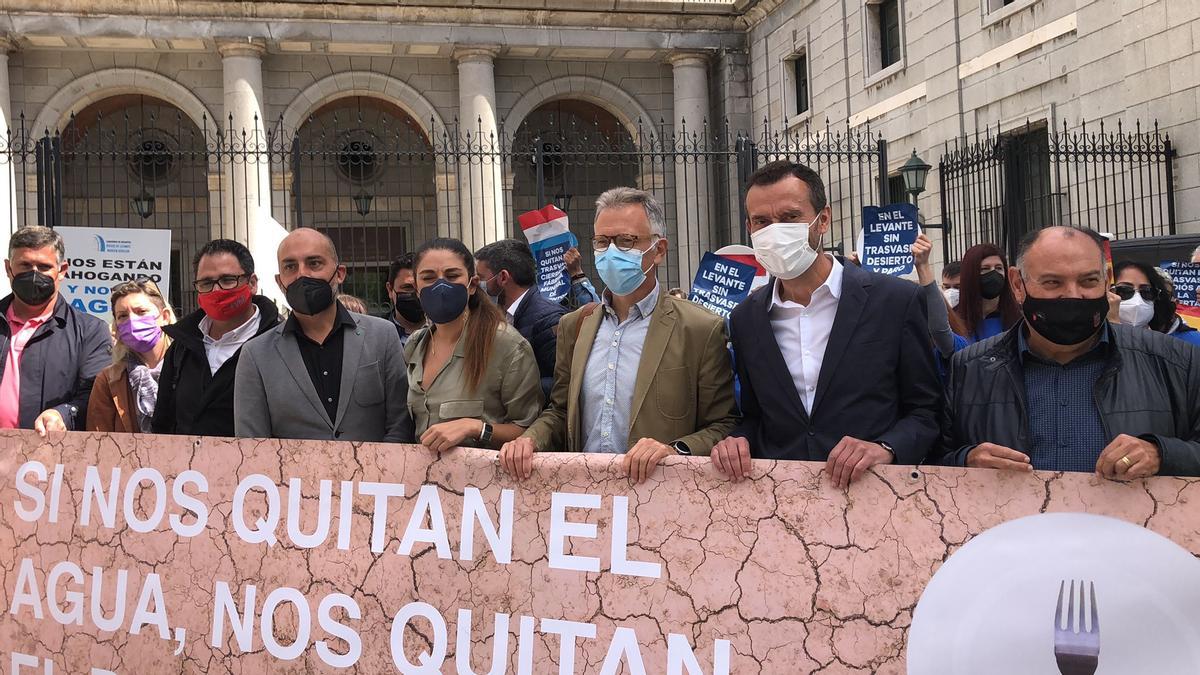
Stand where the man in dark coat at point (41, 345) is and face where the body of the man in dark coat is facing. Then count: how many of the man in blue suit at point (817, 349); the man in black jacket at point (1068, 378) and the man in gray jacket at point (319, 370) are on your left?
3

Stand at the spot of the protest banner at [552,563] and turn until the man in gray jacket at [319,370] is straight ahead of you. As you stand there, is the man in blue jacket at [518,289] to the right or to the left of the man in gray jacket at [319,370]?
right

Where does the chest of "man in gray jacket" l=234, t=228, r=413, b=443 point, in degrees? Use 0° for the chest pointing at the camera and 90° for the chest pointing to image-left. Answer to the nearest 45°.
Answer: approximately 0°

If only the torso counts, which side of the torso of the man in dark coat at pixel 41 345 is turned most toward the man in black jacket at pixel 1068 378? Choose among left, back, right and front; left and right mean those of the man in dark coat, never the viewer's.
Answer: left

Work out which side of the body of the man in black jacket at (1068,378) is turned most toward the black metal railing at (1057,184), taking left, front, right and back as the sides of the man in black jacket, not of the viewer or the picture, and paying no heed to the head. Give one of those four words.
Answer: back

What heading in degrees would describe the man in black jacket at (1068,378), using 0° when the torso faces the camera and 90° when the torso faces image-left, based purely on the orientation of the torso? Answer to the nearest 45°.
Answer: approximately 0°

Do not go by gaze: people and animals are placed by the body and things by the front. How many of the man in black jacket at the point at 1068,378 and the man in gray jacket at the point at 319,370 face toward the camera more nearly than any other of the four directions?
2
